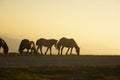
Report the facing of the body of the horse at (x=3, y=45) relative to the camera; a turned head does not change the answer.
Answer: to the viewer's right
